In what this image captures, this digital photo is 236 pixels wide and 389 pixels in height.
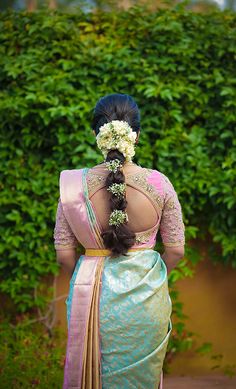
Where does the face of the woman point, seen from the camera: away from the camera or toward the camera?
away from the camera

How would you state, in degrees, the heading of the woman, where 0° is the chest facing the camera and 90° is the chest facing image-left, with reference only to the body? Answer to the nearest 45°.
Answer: approximately 180°
